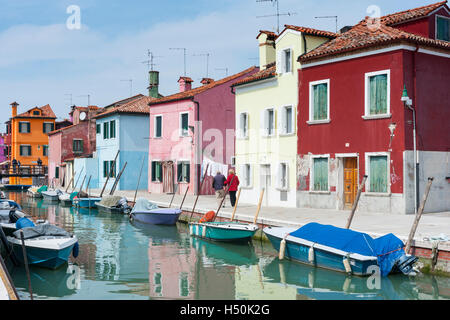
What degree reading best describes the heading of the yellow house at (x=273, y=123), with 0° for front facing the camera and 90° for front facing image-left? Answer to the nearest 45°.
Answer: approximately 45°

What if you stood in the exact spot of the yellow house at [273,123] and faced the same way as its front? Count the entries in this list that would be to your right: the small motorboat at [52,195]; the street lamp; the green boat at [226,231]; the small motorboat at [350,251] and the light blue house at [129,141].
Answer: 2

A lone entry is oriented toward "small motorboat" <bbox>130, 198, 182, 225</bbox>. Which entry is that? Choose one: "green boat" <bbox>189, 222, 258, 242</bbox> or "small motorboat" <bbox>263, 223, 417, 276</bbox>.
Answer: "small motorboat" <bbox>263, 223, 417, 276</bbox>

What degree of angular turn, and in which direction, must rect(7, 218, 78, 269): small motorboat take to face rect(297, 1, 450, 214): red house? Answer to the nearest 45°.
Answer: approximately 45° to its left

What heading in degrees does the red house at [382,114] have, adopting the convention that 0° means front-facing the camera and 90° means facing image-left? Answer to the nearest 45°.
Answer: approximately 45°

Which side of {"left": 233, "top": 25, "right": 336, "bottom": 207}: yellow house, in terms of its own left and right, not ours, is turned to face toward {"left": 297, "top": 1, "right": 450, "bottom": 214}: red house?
left

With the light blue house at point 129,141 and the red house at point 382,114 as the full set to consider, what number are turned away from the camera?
0

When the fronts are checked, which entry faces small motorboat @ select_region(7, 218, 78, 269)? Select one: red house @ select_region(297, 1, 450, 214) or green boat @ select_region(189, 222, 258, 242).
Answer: the red house

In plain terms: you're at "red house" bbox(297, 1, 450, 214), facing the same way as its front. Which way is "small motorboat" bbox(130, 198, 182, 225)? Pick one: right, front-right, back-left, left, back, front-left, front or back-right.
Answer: front-right

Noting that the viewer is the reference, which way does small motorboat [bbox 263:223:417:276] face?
facing away from the viewer and to the left of the viewer

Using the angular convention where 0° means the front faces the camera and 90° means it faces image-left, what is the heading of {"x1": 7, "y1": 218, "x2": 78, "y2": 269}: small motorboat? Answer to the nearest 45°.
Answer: approximately 315°
